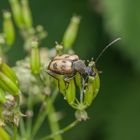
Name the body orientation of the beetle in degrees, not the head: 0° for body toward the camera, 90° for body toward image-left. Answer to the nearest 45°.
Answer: approximately 270°
